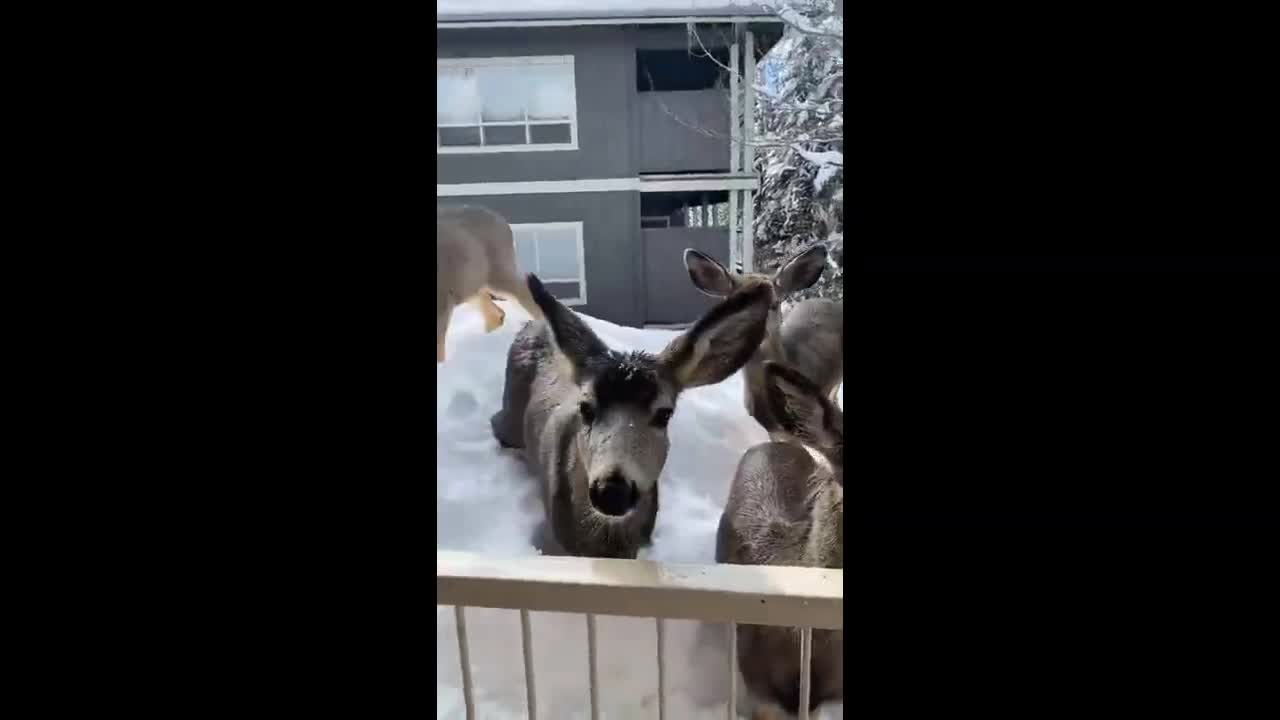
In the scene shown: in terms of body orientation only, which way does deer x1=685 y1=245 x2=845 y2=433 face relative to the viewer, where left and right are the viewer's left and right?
facing the viewer and to the left of the viewer

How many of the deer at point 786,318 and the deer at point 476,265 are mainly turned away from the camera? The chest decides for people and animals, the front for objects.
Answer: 0

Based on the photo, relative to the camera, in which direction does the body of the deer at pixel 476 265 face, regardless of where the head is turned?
to the viewer's left
